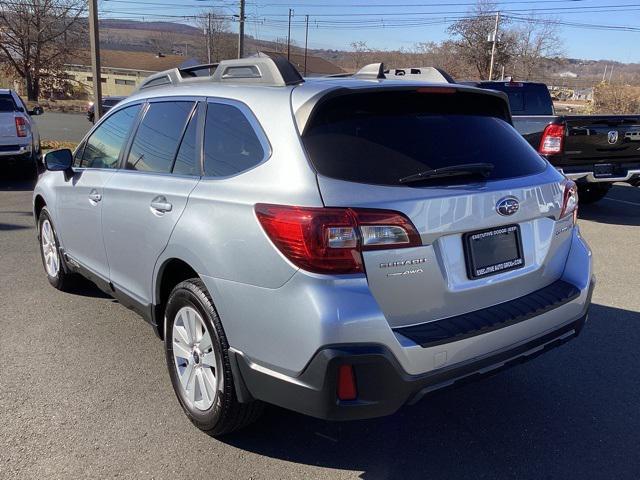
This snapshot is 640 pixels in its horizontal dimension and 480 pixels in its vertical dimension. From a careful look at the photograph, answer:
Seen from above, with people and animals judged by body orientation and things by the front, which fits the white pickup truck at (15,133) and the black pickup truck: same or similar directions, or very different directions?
same or similar directions

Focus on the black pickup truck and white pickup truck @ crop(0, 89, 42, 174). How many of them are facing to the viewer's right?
0

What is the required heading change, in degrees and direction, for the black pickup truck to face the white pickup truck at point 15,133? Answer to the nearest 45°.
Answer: approximately 45° to its left

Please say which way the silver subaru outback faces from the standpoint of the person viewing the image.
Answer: facing away from the viewer and to the left of the viewer

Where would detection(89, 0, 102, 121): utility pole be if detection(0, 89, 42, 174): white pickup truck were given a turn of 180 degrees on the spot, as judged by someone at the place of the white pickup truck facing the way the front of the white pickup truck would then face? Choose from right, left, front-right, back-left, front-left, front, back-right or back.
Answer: back-left

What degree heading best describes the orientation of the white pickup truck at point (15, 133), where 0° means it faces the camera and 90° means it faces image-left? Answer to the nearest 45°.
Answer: approximately 180°

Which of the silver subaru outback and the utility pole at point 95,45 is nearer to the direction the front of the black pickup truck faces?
the utility pole

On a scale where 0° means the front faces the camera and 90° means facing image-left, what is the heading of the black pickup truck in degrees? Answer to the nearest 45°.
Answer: approximately 135°

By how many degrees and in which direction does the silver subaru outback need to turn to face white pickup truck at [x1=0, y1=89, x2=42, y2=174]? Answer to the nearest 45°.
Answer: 0° — it already faces it

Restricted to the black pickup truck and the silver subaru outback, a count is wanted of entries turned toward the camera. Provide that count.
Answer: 0

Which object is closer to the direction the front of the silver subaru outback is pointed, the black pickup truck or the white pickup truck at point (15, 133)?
the white pickup truck

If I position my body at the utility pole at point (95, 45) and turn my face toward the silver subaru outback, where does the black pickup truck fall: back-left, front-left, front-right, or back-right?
front-left

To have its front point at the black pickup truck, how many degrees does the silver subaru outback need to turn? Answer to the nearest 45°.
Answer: approximately 90° to its right

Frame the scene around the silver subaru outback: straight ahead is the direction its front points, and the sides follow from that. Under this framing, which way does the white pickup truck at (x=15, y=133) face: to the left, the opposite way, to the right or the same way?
the same way

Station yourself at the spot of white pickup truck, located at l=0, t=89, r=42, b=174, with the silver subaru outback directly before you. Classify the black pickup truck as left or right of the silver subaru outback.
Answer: left

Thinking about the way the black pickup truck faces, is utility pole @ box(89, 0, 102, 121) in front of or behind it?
in front

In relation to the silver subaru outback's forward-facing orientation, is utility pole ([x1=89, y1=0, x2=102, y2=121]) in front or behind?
in front

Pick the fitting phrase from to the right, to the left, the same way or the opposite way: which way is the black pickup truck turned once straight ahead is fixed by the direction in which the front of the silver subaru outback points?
the same way
